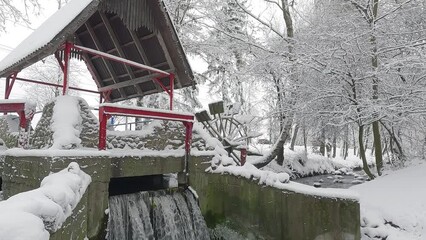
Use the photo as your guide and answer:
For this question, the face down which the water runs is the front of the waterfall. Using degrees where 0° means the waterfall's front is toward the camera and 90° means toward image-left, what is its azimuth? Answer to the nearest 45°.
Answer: approximately 0°

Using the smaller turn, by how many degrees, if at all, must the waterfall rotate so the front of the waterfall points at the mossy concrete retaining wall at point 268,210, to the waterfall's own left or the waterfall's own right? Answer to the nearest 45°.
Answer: approximately 90° to the waterfall's own left

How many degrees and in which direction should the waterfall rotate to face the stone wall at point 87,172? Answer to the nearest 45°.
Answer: approximately 45° to its right
